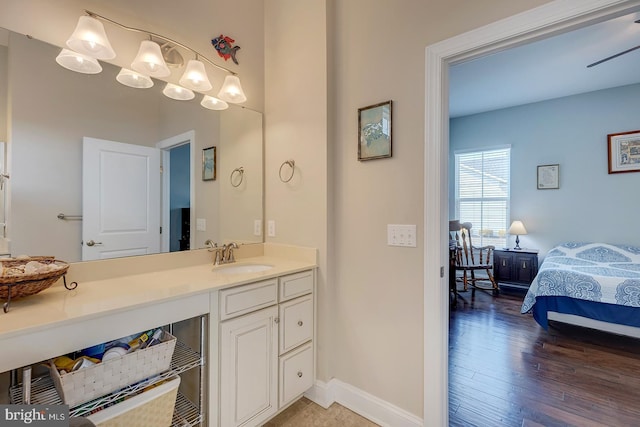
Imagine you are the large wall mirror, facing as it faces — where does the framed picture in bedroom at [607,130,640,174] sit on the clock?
The framed picture in bedroom is roughly at 11 o'clock from the large wall mirror.

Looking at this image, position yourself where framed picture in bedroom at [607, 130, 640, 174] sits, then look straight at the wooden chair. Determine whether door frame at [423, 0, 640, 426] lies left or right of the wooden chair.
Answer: left

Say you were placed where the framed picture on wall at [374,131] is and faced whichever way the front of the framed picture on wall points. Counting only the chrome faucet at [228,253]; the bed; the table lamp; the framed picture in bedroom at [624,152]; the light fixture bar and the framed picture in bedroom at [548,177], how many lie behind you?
4

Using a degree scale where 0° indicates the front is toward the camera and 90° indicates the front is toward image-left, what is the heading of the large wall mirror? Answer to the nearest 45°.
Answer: approximately 315°

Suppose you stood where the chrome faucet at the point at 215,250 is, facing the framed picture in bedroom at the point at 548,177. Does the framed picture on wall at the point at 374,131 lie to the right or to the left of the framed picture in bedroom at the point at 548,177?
right

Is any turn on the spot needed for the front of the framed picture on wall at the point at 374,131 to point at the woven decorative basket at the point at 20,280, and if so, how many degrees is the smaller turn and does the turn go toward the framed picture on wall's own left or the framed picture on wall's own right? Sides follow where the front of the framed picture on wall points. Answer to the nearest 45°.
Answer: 0° — it already faces it

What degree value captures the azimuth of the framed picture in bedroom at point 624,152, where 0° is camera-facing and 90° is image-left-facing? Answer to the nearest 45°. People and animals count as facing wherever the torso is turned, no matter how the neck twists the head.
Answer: approximately 45°

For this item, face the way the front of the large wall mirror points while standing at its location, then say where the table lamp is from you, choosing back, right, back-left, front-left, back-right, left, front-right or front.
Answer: front-left

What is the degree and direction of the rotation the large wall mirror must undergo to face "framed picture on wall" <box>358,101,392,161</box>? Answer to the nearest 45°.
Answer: approximately 45° to its left

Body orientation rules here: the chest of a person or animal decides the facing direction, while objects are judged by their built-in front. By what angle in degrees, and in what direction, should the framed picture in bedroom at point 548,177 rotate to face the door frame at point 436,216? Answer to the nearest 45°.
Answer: approximately 45° to its left
